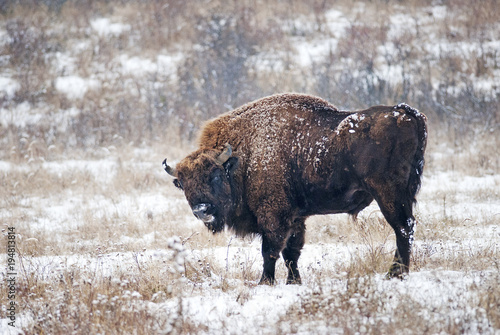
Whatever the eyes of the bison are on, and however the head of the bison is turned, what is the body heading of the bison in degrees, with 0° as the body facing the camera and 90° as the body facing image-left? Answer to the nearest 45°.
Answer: approximately 90°
